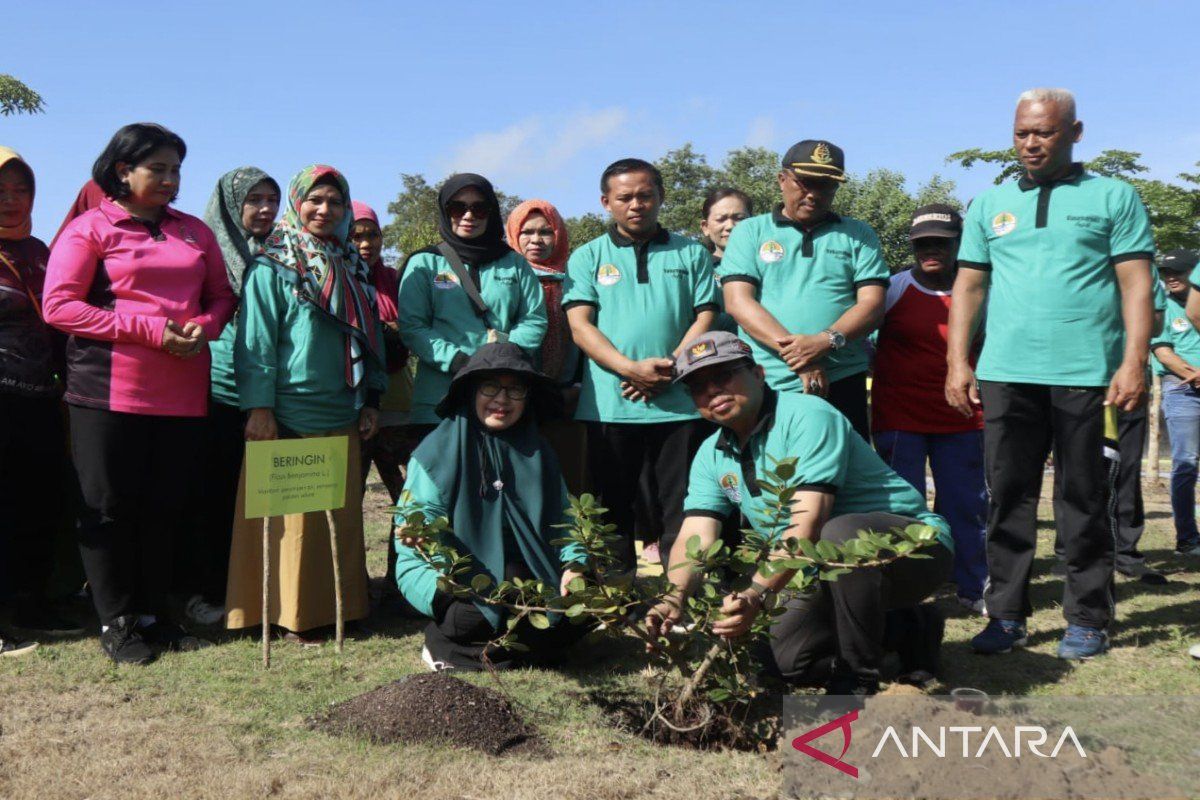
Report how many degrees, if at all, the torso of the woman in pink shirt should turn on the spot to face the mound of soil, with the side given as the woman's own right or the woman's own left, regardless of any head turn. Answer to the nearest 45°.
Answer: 0° — they already face it

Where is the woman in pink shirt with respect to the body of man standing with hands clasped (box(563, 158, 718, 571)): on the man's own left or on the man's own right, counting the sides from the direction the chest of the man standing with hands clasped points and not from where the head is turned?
on the man's own right

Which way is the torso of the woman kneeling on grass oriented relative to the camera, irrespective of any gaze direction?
toward the camera

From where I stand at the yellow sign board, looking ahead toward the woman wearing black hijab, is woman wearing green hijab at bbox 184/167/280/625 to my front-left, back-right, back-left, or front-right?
front-left

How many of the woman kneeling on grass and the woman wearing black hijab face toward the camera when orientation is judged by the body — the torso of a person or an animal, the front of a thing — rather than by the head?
2

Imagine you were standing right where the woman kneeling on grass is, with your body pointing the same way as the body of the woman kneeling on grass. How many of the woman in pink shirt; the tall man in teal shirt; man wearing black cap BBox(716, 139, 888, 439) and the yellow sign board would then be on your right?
2

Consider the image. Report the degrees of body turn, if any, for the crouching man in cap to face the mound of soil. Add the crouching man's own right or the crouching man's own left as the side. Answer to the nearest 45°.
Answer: approximately 45° to the crouching man's own right

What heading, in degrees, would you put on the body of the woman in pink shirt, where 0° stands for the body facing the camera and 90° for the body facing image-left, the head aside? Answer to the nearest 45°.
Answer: approximately 315°

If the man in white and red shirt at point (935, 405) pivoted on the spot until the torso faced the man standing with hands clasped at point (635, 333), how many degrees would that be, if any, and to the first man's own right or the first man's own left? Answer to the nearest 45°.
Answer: approximately 45° to the first man's own right

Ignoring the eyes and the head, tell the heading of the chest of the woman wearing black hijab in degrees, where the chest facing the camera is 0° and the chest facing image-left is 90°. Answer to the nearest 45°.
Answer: approximately 0°
